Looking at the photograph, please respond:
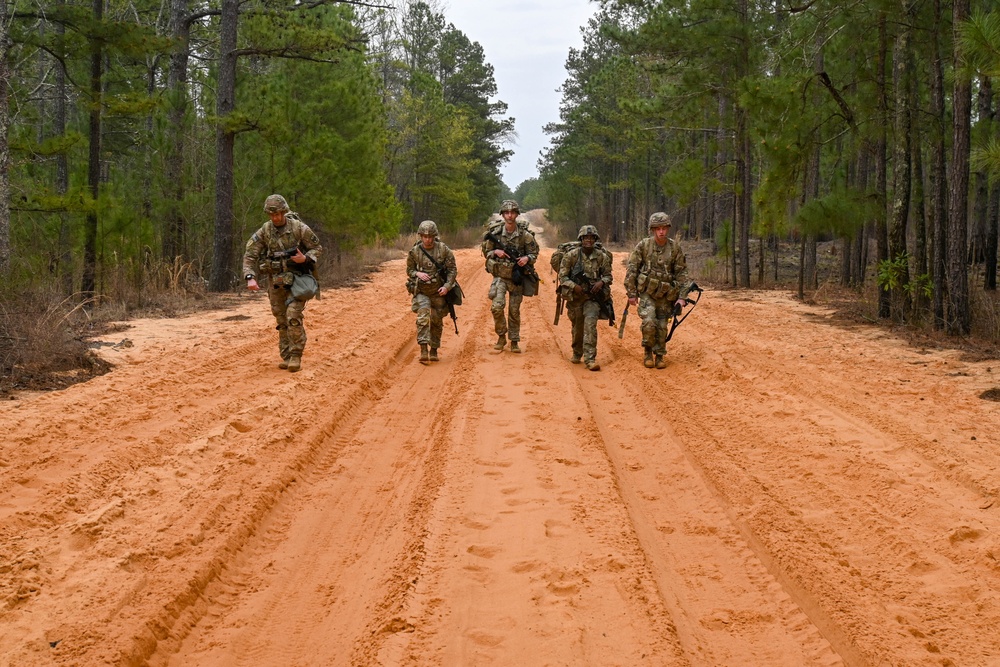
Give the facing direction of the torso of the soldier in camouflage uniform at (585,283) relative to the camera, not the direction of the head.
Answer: toward the camera

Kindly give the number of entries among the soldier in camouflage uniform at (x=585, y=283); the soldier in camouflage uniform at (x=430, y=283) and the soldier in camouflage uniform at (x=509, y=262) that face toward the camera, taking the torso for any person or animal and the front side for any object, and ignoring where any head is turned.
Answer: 3

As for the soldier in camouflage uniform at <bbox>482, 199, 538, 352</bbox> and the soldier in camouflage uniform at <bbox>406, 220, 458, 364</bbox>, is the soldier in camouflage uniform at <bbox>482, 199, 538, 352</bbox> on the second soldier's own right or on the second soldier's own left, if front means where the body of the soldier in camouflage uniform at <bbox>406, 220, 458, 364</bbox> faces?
on the second soldier's own left

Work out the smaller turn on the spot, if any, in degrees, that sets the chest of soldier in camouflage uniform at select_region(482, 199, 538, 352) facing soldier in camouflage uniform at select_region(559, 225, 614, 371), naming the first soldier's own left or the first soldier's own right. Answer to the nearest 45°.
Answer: approximately 45° to the first soldier's own left

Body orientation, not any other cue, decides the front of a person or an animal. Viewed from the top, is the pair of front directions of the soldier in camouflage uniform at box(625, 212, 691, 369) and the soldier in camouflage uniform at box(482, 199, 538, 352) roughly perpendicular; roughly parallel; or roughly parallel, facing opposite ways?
roughly parallel

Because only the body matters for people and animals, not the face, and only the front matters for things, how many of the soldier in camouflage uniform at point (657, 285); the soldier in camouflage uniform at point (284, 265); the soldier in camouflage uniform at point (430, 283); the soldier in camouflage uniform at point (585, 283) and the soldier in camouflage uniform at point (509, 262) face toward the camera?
5

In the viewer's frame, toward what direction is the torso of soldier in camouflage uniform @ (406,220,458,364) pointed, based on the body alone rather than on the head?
toward the camera

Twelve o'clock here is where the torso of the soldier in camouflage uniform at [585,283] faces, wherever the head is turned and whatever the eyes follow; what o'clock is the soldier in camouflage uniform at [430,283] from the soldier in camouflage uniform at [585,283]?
the soldier in camouflage uniform at [430,283] is roughly at 3 o'clock from the soldier in camouflage uniform at [585,283].

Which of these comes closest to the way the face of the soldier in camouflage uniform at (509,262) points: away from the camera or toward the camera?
toward the camera

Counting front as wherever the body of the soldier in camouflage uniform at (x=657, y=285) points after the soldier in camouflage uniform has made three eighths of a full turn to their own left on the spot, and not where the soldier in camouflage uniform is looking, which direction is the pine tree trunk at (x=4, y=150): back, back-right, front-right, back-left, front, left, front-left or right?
back-left

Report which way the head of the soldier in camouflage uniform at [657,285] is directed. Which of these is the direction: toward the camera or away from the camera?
toward the camera

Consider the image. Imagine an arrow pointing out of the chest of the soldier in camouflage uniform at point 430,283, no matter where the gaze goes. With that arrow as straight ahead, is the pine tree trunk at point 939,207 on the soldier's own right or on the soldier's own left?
on the soldier's own left
